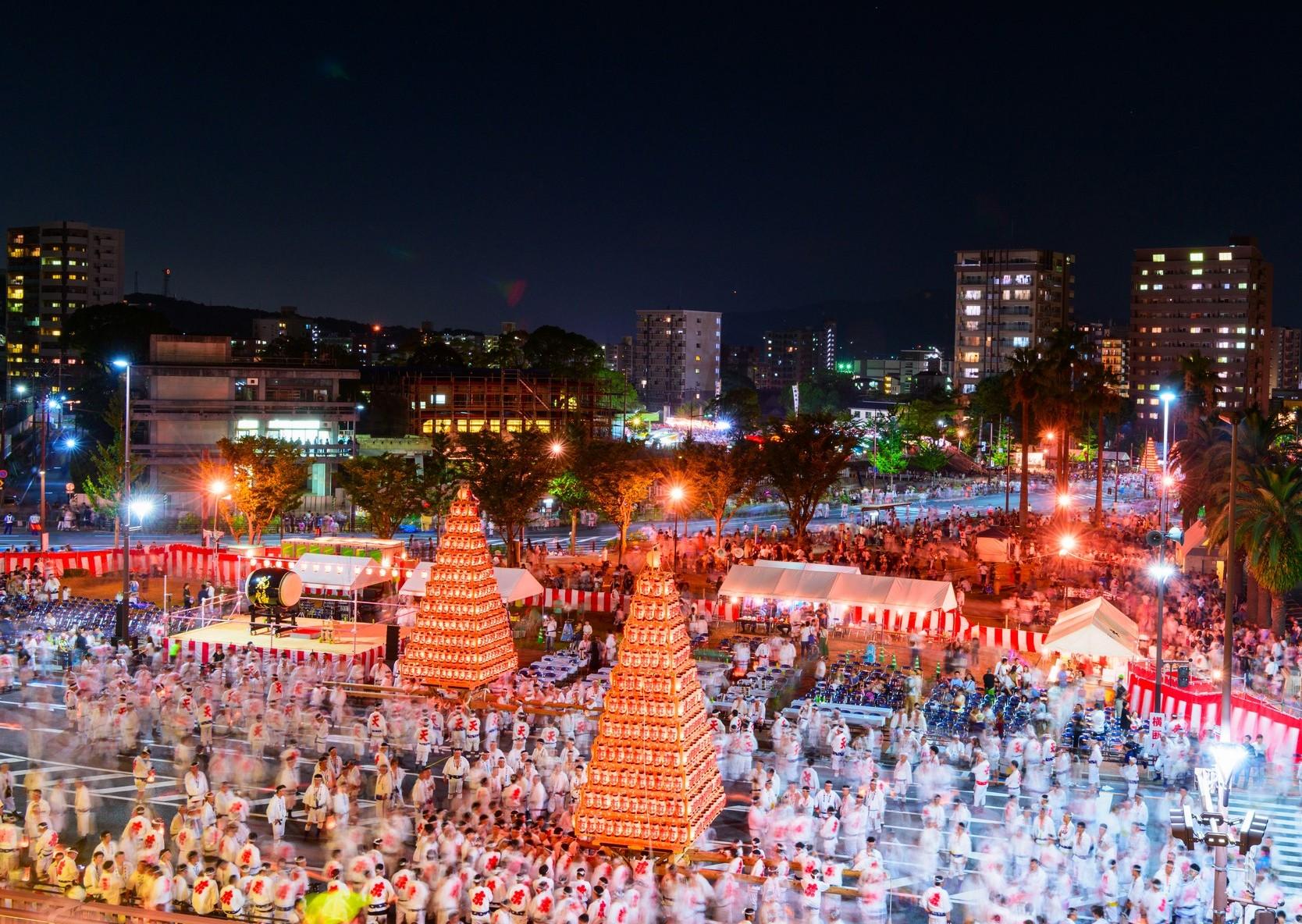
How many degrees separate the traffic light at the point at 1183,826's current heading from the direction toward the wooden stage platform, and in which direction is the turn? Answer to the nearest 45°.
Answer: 0° — it already faces it

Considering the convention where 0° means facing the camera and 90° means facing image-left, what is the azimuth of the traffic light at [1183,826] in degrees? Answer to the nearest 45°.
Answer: approximately 90°

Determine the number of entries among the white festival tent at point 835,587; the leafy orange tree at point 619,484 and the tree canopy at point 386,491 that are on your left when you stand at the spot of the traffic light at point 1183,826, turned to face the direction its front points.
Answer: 0

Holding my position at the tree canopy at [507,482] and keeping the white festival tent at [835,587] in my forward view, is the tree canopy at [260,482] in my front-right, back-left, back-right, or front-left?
back-right

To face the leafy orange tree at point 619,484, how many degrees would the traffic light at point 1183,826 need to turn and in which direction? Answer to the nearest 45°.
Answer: approximately 45° to its right

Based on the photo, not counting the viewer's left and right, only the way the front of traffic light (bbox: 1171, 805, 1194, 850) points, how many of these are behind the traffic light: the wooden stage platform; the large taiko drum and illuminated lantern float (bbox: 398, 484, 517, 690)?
0

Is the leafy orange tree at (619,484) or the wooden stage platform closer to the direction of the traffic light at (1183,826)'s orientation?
the wooden stage platform

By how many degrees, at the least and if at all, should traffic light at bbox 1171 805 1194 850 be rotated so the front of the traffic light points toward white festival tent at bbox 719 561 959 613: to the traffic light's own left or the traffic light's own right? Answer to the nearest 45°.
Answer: approximately 45° to the traffic light's own right

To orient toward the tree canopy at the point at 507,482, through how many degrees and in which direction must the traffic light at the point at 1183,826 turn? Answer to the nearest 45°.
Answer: approximately 45° to its right

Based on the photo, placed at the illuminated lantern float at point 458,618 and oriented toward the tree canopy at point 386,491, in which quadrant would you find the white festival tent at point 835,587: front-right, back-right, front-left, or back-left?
front-right

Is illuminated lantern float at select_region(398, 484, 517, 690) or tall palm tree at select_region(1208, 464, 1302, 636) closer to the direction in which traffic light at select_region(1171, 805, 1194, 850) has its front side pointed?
the illuminated lantern float

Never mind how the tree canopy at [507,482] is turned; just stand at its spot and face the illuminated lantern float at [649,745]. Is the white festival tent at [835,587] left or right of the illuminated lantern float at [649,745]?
left

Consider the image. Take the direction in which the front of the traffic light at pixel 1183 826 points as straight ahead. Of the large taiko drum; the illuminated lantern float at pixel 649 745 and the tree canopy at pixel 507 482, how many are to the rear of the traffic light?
0

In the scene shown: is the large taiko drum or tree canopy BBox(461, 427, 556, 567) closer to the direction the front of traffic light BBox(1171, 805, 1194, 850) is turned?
the large taiko drum

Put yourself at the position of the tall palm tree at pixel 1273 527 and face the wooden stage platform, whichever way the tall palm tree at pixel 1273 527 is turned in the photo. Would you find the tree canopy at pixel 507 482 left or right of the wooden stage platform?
right

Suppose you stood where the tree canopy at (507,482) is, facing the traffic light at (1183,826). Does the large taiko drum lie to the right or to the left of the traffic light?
right

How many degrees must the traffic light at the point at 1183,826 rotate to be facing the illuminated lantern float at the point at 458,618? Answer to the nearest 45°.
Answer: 0° — it already faces it

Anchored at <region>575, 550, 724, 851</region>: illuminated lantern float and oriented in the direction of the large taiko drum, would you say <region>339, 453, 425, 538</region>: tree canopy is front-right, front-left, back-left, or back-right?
front-right

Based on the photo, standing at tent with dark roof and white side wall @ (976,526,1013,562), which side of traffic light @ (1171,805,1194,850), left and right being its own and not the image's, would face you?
right

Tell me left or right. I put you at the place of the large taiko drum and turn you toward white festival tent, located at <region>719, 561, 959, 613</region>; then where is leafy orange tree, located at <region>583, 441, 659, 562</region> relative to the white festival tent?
left

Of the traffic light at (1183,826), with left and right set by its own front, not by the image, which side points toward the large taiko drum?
front
